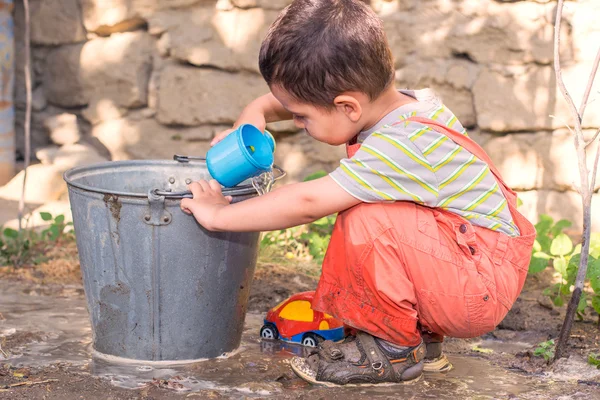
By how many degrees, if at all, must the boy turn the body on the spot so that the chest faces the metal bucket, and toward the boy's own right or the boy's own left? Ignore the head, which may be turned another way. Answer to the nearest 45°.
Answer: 0° — they already face it

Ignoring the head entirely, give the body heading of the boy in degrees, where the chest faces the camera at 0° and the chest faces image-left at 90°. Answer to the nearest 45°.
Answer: approximately 90°

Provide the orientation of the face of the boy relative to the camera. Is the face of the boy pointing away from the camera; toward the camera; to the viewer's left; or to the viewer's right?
to the viewer's left

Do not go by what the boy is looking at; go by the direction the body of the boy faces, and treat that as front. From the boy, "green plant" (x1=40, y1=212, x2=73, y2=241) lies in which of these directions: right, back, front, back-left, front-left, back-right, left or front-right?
front-right

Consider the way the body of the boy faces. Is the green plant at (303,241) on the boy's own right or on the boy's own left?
on the boy's own right

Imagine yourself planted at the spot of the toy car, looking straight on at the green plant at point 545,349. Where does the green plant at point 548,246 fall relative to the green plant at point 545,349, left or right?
left

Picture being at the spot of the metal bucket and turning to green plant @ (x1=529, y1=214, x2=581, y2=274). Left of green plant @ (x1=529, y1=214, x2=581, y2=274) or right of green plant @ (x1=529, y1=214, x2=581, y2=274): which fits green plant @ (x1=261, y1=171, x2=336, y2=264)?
left

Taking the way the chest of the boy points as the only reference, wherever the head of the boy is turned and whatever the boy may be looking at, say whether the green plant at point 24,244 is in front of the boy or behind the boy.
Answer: in front
